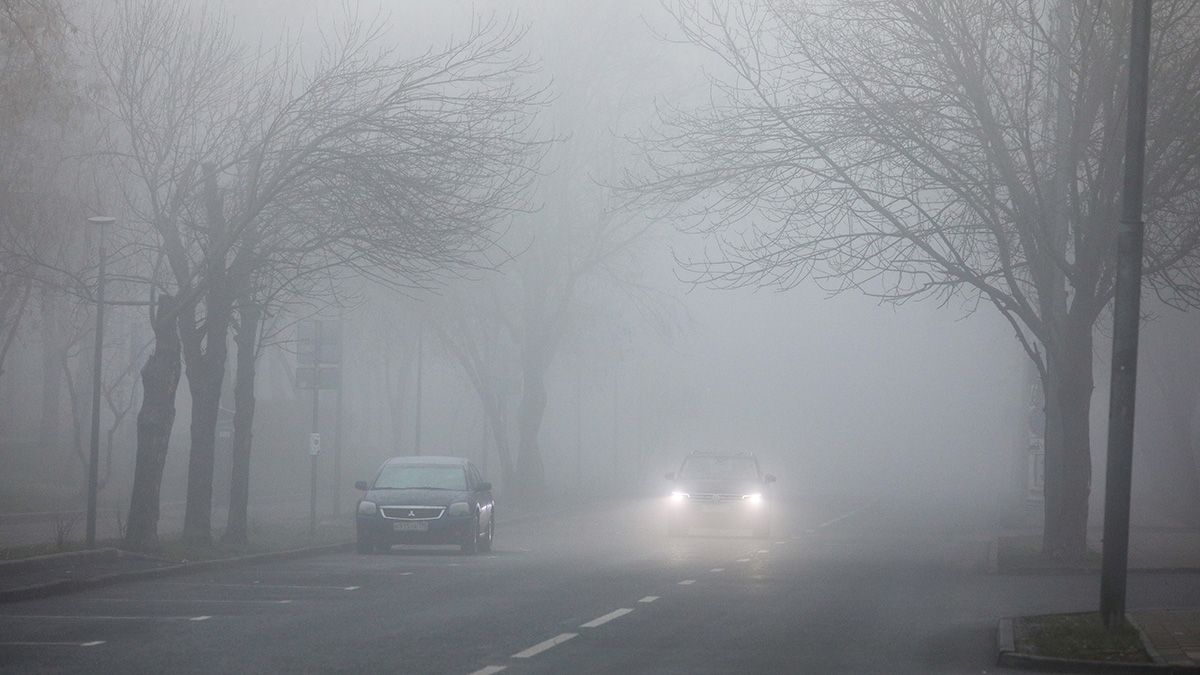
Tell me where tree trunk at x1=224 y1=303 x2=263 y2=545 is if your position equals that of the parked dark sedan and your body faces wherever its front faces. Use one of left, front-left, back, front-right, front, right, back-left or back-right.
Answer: right

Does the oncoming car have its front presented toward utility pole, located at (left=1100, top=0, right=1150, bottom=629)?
yes

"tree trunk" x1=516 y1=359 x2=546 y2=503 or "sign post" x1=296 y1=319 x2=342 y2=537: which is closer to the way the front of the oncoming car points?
the sign post

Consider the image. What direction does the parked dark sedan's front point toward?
toward the camera

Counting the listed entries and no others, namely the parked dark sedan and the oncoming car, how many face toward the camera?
2

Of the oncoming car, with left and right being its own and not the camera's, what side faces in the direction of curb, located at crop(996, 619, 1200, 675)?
front

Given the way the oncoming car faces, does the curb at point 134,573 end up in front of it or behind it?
in front

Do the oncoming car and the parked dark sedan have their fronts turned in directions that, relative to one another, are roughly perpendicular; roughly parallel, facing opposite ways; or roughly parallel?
roughly parallel

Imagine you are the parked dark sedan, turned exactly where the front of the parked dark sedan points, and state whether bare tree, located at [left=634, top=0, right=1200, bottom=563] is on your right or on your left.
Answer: on your left
